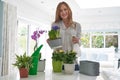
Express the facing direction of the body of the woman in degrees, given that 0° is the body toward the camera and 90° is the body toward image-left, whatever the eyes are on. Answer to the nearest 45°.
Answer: approximately 0°

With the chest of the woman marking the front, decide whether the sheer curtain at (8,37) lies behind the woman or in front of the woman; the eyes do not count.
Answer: behind
